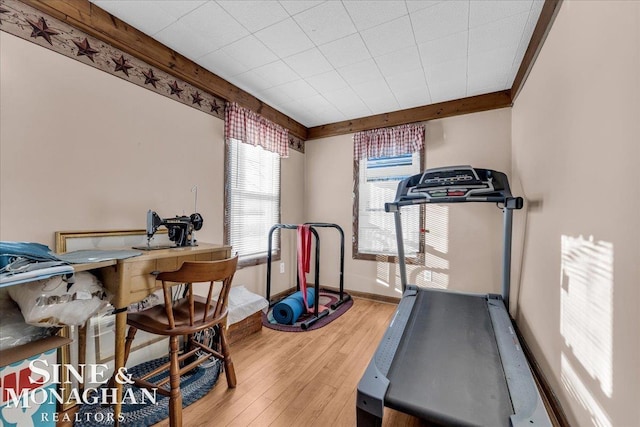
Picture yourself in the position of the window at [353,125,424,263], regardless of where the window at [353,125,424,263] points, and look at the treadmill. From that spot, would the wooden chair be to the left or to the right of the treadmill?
right

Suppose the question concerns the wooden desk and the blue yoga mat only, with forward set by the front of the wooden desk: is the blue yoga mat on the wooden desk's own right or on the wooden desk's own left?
on the wooden desk's own left

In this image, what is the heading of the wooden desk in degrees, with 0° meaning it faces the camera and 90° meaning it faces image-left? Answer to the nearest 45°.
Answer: approximately 315°

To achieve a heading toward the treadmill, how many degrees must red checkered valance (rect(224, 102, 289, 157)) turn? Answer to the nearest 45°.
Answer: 0° — it already faces it

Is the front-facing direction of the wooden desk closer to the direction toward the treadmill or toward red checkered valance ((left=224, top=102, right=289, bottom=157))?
the treadmill

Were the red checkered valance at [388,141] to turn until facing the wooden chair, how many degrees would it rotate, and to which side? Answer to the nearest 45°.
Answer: approximately 45° to its right

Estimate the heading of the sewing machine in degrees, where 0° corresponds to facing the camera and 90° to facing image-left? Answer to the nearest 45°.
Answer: approximately 315°

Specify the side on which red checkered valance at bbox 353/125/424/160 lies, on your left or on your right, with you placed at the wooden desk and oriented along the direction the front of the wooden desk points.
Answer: on your left

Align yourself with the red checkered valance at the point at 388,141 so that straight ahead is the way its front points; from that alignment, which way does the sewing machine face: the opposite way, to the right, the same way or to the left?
to the left

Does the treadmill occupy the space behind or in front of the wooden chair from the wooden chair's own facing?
behind

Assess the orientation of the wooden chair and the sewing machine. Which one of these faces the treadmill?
the sewing machine

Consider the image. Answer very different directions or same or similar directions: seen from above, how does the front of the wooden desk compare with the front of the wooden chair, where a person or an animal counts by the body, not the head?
very different directions
